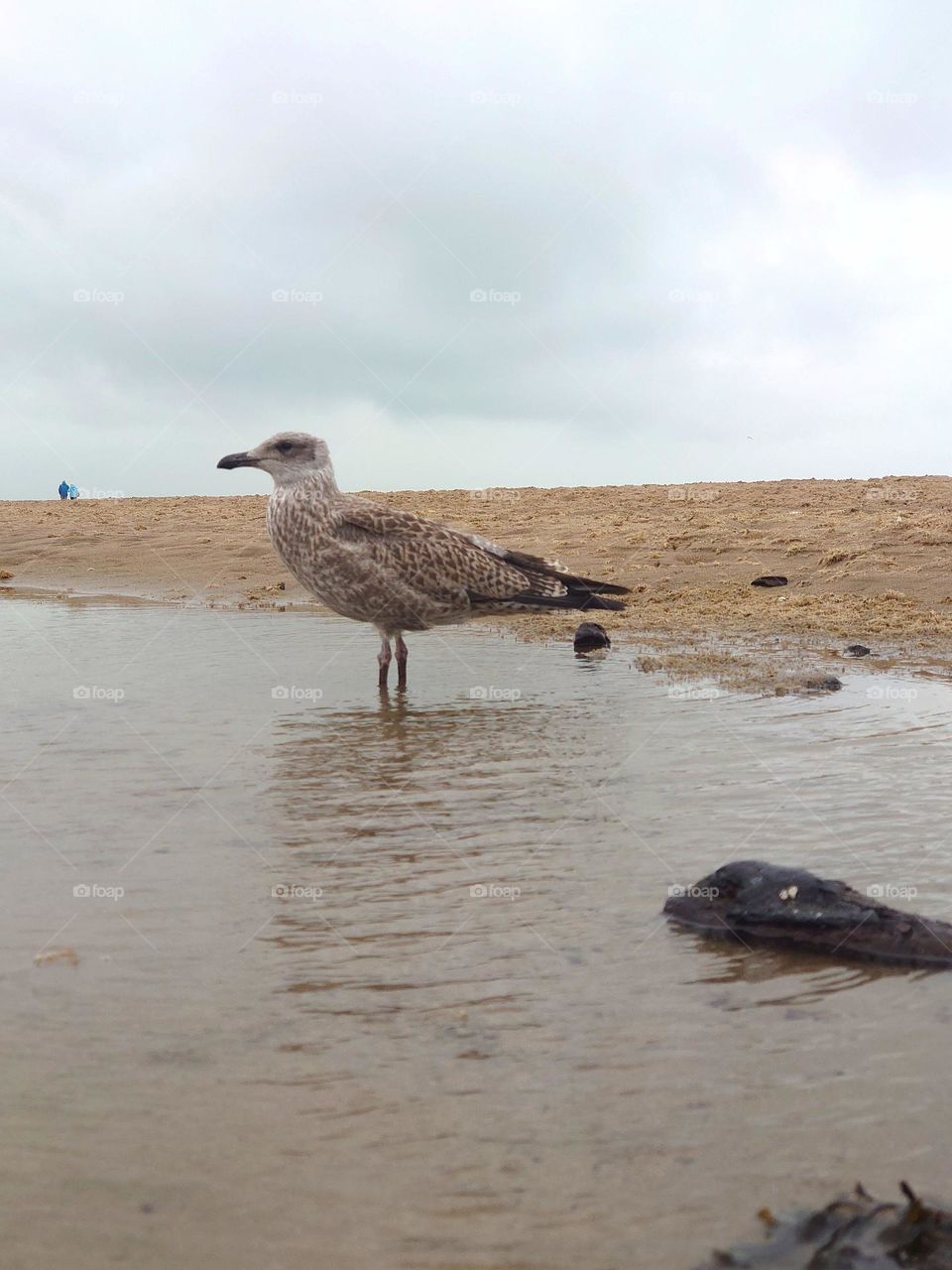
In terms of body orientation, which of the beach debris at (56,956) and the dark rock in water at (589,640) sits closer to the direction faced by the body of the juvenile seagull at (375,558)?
the beach debris

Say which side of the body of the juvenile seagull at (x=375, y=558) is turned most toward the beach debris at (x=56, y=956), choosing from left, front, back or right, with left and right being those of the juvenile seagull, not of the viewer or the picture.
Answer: left

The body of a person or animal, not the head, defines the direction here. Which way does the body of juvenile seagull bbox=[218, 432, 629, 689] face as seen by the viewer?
to the viewer's left

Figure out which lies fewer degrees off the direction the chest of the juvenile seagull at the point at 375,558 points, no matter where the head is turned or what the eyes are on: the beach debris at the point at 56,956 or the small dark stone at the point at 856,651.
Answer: the beach debris

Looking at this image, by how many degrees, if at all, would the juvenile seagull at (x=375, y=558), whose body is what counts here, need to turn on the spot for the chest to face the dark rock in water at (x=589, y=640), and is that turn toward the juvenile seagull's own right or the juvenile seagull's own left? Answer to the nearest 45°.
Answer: approximately 135° to the juvenile seagull's own right

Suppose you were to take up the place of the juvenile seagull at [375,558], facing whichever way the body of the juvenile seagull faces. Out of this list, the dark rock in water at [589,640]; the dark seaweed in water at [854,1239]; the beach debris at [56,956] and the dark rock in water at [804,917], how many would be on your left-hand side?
3

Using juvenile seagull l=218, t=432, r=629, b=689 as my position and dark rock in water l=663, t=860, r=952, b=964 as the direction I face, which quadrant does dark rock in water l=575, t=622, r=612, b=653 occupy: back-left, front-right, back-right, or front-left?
back-left

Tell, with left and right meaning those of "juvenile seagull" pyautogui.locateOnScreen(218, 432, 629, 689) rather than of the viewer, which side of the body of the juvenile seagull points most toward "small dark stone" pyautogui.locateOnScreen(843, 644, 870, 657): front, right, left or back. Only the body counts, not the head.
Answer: back

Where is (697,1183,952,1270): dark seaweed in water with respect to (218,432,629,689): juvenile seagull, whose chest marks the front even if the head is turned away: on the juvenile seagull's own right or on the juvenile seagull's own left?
on the juvenile seagull's own left
